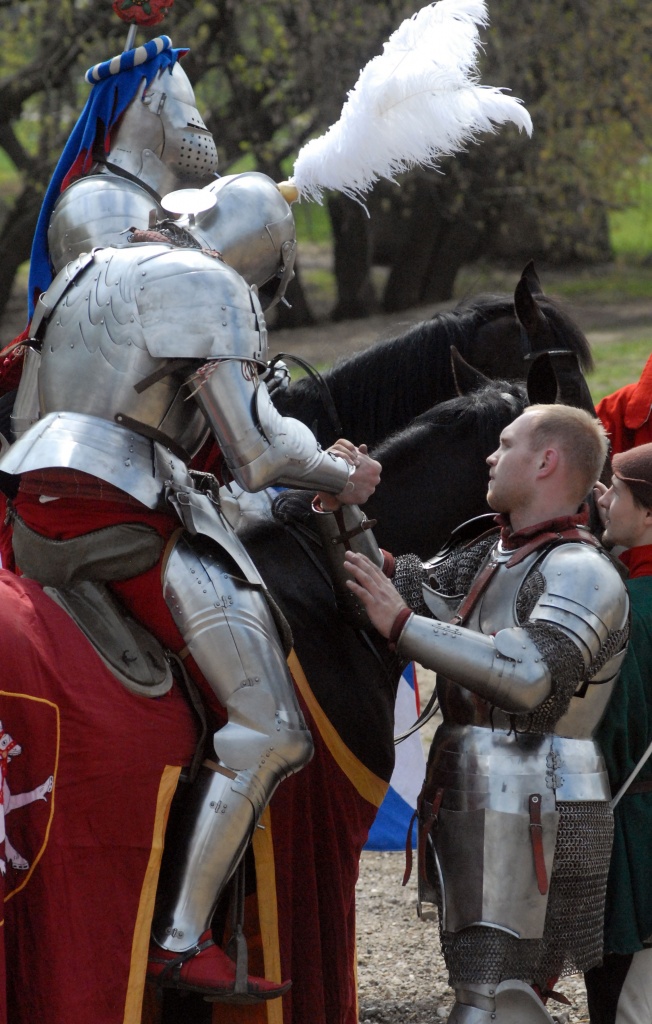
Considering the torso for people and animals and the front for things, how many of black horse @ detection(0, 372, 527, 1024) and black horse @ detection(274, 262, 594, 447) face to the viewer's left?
0

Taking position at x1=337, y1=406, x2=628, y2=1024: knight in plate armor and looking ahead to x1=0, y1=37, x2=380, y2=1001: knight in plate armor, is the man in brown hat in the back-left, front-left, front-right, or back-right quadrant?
back-right

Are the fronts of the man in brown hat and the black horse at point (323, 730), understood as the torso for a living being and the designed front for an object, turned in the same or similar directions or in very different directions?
very different directions

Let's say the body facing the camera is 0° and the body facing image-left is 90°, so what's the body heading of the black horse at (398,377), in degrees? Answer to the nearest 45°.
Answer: approximately 270°

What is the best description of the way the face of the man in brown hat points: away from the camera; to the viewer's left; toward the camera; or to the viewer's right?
to the viewer's left

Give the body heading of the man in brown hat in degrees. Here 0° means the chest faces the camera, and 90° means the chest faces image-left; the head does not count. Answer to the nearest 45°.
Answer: approximately 90°

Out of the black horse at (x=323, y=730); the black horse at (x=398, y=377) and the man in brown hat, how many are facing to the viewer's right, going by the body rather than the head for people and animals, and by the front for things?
2

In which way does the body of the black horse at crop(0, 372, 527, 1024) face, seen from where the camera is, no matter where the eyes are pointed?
to the viewer's right

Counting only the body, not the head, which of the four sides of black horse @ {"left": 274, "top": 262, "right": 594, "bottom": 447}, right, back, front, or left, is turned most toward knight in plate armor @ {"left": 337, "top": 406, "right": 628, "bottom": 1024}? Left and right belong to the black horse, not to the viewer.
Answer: right

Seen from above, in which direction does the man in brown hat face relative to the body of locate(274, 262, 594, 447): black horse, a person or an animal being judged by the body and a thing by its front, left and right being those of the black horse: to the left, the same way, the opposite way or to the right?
the opposite way
